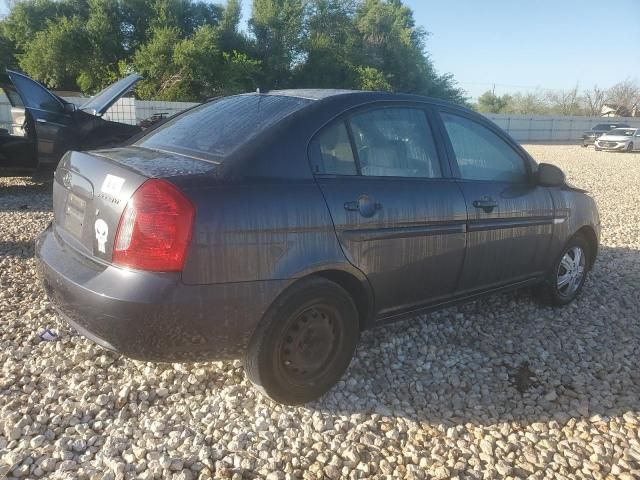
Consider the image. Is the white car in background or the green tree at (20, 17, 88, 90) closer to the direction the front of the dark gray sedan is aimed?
the white car in background

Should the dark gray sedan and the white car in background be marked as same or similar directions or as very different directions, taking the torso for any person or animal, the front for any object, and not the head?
very different directions

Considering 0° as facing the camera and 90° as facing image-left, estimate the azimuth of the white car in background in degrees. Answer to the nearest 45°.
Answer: approximately 45°

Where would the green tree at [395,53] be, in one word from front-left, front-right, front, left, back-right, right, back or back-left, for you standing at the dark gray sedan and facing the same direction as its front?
front-left

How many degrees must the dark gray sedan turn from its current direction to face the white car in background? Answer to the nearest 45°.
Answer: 0° — it already faces it

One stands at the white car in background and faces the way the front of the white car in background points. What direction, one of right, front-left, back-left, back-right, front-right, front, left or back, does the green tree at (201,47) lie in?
front-right

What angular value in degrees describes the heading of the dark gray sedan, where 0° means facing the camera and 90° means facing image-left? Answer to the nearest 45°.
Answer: approximately 225°

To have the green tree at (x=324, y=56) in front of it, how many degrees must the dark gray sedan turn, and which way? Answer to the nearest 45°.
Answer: approximately 45° to its left
